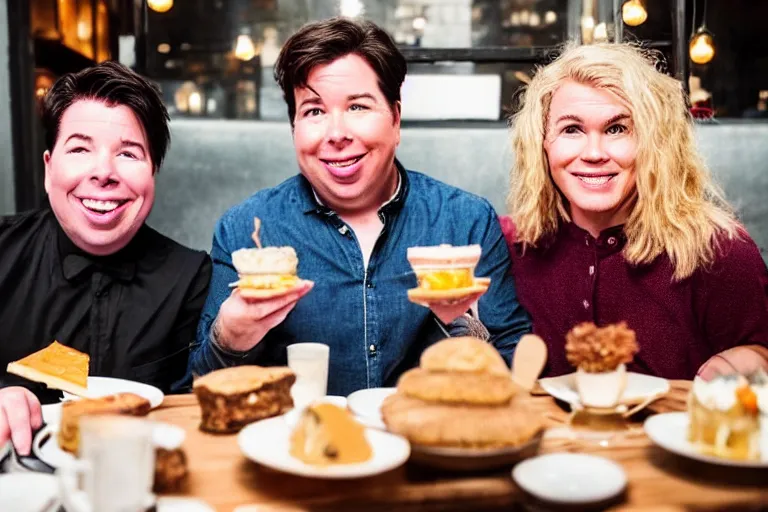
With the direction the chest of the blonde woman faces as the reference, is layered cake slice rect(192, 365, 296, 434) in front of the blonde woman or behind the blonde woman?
in front

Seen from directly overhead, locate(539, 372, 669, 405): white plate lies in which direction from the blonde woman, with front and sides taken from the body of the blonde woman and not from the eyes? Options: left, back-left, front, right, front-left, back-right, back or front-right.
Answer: front-left

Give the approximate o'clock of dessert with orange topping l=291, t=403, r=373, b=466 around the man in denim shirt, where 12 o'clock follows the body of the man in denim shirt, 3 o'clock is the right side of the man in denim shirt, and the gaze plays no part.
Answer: The dessert with orange topping is roughly at 12 o'clock from the man in denim shirt.

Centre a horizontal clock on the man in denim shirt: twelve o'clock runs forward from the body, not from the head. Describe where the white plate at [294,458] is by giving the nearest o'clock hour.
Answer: The white plate is roughly at 12 o'clock from the man in denim shirt.

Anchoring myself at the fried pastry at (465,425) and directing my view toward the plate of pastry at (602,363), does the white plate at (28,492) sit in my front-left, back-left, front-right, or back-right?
back-left

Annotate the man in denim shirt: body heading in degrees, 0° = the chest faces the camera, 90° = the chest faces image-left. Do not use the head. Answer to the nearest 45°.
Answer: approximately 0°

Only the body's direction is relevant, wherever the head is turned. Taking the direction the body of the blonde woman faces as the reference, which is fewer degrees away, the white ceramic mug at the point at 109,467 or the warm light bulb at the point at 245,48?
the white ceramic mug

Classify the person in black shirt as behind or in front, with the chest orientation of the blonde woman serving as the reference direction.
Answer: in front

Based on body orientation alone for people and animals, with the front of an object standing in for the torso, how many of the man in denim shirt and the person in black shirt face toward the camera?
2

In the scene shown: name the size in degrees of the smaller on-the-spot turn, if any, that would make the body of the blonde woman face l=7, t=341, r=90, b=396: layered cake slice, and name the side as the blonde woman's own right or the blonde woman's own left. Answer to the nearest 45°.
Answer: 0° — they already face it

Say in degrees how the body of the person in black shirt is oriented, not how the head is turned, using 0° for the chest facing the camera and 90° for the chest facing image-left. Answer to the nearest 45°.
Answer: approximately 0°
